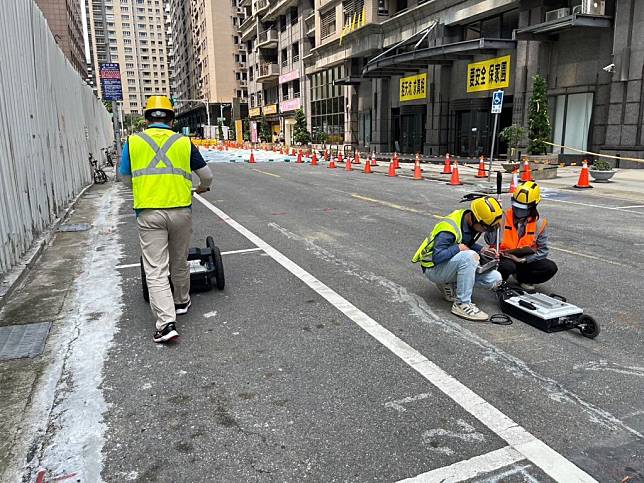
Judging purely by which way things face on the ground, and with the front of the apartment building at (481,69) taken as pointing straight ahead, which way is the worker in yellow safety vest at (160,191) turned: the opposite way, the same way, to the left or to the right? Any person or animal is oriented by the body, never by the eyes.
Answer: to the right

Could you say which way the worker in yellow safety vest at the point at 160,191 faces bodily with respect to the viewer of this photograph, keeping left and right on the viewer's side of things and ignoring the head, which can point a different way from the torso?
facing away from the viewer

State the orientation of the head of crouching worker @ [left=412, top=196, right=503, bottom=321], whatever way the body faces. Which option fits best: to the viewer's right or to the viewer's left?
to the viewer's right

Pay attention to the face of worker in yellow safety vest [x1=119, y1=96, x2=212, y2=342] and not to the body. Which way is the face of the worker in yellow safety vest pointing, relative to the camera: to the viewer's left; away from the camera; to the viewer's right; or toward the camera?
away from the camera

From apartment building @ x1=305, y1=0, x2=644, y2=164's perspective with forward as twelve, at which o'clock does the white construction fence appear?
The white construction fence is roughly at 11 o'clock from the apartment building.

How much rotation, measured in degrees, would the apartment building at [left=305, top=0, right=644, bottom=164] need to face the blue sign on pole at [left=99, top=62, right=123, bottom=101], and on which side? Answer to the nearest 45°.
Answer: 0° — it already faces it

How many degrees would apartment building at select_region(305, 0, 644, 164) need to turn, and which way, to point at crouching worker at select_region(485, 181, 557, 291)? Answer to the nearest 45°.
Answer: approximately 45° to its left
